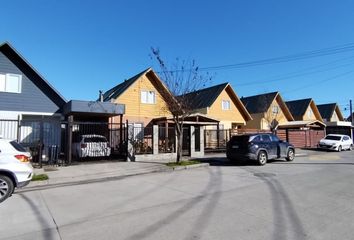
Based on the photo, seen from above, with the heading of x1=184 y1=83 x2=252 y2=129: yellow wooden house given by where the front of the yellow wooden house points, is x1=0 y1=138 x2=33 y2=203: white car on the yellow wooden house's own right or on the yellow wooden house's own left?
on the yellow wooden house's own right

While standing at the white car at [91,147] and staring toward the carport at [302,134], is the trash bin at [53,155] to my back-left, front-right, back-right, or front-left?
back-right

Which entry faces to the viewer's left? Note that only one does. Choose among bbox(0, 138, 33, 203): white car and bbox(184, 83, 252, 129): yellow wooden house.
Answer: the white car

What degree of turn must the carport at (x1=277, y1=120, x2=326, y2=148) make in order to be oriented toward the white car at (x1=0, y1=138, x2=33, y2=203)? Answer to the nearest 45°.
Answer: approximately 45° to its right

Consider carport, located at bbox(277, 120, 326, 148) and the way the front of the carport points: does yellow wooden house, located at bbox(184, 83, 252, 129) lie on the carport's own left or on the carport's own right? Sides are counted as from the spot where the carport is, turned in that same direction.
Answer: on the carport's own right

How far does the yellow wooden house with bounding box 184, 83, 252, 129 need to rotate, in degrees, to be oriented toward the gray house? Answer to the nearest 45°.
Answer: approximately 90° to its right

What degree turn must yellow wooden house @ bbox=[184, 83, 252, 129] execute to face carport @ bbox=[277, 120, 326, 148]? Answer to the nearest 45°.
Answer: approximately 45° to its left

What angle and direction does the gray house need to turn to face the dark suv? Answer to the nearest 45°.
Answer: approximately 45° to its left
